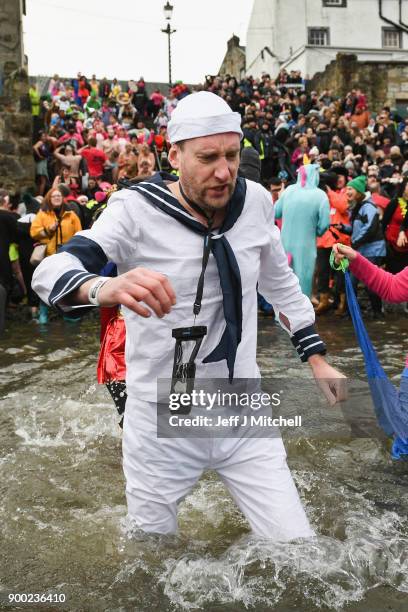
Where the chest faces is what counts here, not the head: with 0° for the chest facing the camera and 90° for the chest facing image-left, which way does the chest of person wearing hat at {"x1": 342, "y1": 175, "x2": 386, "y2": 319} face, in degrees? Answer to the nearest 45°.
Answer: approximately 90°
